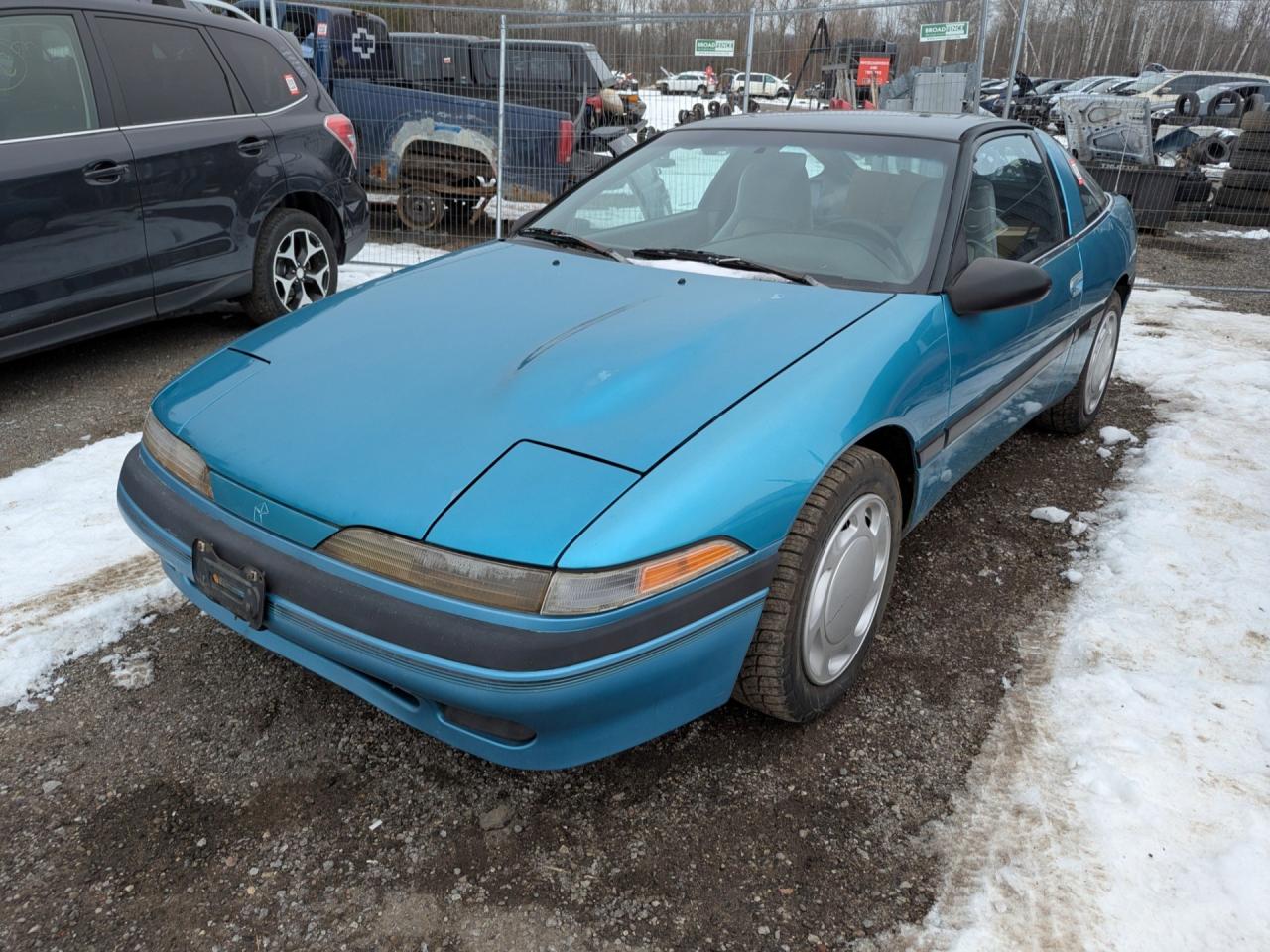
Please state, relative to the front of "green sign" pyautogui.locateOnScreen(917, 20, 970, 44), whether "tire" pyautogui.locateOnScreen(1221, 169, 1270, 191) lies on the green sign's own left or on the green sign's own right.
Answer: on the green sign's own left

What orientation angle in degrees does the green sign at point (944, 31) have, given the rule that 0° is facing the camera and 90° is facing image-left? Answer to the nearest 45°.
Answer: approximately 0°

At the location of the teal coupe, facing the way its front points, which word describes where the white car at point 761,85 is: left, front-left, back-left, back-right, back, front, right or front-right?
back-right

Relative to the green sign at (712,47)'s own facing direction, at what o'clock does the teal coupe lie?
The teal coupe is roughly at 12 o'clock from the green sign.

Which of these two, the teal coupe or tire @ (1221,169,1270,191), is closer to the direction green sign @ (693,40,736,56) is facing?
the teal coupe

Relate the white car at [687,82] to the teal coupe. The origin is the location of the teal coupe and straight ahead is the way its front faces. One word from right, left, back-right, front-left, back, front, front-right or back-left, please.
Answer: back-right

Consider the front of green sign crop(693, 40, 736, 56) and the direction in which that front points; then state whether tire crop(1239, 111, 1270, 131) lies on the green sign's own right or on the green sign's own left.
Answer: on the green sign's own left

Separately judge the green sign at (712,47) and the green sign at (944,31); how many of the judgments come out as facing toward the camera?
2

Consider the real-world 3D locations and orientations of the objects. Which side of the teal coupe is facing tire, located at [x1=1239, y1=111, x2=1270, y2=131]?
back
